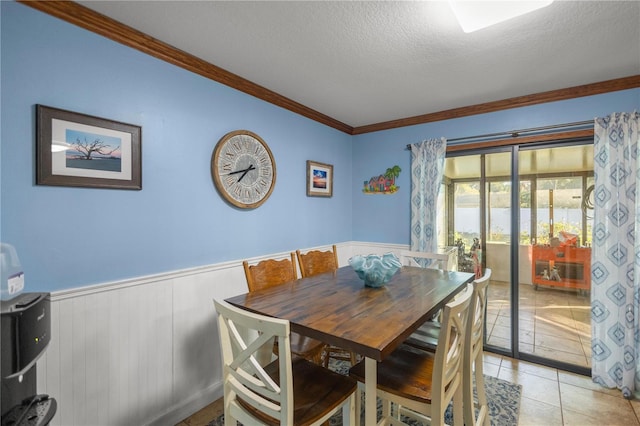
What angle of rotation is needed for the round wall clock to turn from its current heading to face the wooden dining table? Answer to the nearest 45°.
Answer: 0° — it already faces it

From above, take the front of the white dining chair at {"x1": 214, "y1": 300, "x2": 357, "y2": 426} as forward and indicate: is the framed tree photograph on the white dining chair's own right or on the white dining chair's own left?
on the white dining chair's own left

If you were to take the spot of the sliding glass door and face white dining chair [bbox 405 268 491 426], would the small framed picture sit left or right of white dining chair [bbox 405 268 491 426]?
right

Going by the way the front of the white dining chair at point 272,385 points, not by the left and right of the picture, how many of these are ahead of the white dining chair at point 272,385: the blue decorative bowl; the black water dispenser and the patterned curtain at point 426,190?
2

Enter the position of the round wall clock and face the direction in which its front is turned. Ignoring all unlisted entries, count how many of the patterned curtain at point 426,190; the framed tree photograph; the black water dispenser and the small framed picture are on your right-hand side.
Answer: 2

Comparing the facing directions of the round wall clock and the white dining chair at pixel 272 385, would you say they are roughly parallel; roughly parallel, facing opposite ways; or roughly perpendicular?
roughly perpendicular

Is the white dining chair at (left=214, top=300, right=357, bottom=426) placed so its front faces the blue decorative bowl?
yes

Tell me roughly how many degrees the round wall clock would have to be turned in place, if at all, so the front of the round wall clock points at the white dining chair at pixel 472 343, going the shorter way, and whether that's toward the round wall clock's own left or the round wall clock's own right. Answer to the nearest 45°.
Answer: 0° — it already faces it

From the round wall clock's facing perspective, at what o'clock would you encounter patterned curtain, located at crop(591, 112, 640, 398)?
The patterned curtain is roughly at 11 o'clock from the round wall clock.

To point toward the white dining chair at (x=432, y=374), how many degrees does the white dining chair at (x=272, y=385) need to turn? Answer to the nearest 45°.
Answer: approximately 45° to its right

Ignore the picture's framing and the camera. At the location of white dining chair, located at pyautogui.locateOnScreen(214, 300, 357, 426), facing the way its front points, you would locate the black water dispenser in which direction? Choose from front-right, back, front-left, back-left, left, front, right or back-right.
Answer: back-left
